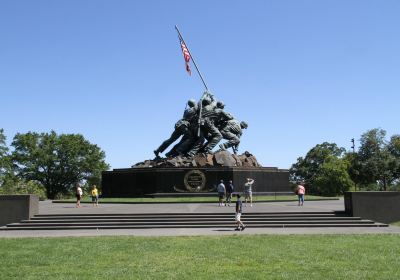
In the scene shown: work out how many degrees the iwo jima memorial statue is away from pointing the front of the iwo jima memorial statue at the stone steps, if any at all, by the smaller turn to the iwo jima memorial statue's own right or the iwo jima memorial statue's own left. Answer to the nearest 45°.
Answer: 0° — it already faces it

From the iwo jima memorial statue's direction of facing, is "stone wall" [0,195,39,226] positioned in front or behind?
in front

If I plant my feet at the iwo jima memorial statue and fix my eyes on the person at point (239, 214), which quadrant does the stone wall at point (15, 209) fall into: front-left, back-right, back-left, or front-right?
front-right

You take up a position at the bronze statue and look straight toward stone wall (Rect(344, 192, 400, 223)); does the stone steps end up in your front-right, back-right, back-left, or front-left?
front-right

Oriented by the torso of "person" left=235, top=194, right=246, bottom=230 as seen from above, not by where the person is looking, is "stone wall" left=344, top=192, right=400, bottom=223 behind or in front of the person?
in front

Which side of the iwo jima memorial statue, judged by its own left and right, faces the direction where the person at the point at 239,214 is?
front

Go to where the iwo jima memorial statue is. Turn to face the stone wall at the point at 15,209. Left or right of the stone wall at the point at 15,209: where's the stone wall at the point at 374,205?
left
